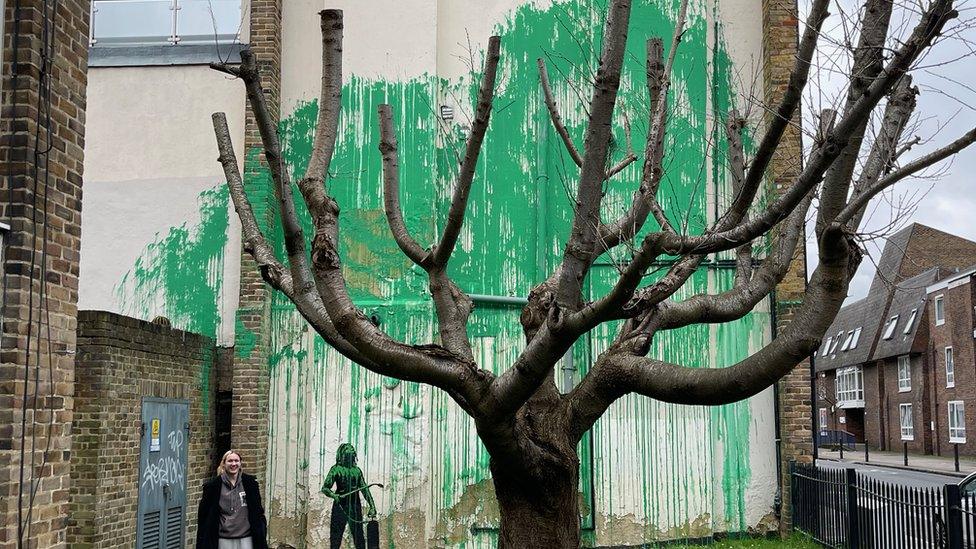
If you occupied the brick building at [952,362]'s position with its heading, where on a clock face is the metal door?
The metal door is roughly at 11 o'clock from the brick building.

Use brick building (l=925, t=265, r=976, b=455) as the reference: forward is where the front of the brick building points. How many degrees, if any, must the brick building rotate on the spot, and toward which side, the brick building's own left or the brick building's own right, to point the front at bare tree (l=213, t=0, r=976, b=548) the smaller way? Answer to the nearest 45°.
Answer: approximately 45° to the brick building's own left

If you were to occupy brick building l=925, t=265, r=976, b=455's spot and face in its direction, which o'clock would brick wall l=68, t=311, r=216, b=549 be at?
The brick wall is roughly at 11 o'clock from the brick building.

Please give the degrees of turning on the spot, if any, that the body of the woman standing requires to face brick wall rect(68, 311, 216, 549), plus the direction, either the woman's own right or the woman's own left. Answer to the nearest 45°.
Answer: approximately 135° to the woman's own right

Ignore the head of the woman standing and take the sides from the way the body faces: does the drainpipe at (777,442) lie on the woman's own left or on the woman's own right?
on the woman's own left

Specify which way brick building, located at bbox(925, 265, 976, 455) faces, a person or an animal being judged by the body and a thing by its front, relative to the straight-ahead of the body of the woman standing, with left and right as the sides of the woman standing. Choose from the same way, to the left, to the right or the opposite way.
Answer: to the right

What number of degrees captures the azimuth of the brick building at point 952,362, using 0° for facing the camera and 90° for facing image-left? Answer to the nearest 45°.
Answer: approximately 45°

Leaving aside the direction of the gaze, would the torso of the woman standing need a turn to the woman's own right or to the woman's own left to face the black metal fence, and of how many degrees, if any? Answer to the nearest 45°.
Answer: approximately 90° to the woman's own left

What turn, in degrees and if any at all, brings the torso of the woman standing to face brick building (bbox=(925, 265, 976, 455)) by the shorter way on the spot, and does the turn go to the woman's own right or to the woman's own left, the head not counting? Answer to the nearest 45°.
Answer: approximately 135° to the woman's own left
